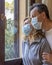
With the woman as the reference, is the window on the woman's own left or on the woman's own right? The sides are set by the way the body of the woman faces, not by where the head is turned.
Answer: on the woman's own right

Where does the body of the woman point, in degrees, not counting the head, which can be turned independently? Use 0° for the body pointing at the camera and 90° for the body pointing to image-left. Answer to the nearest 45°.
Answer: approximately 45°

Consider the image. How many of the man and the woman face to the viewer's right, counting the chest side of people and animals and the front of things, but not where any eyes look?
0

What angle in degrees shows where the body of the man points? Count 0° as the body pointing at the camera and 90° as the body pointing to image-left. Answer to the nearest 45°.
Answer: approximately 45°
